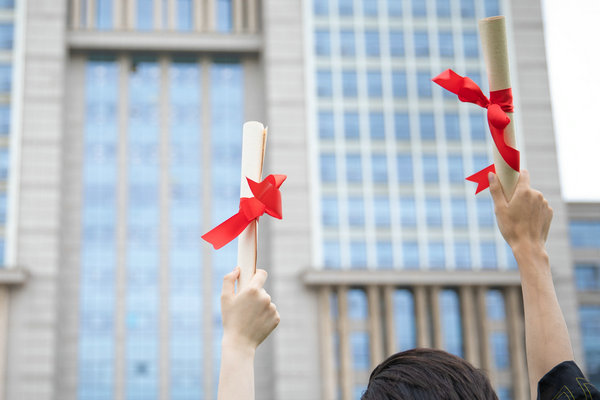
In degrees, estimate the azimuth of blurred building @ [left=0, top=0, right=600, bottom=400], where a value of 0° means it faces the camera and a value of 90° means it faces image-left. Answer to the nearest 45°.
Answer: approximately 0°
